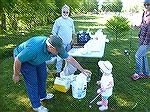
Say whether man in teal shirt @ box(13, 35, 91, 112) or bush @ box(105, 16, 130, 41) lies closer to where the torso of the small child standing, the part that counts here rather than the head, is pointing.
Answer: the man in teal shirt

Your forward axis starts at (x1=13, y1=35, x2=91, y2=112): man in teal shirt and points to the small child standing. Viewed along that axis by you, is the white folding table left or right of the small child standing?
left

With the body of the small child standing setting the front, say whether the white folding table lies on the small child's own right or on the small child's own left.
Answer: on the small child's own right

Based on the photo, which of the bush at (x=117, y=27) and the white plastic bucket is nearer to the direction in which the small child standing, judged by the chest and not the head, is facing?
the white plastic bucket

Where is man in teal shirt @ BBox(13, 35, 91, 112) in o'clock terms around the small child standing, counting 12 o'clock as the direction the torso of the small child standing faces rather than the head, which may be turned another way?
The man in teal shirt is roughly at 11 o'clock from the small child standing.

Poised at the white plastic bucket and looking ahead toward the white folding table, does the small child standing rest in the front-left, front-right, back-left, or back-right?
back-right

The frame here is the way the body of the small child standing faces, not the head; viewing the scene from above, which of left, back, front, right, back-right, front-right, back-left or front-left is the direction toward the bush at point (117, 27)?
right

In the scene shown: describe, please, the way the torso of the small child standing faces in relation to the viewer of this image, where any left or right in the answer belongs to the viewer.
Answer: facing to the left of the viewer

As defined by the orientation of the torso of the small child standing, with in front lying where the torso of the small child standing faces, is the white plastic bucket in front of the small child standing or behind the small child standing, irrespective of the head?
in front

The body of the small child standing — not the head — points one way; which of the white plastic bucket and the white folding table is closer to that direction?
the white plastic bucket
